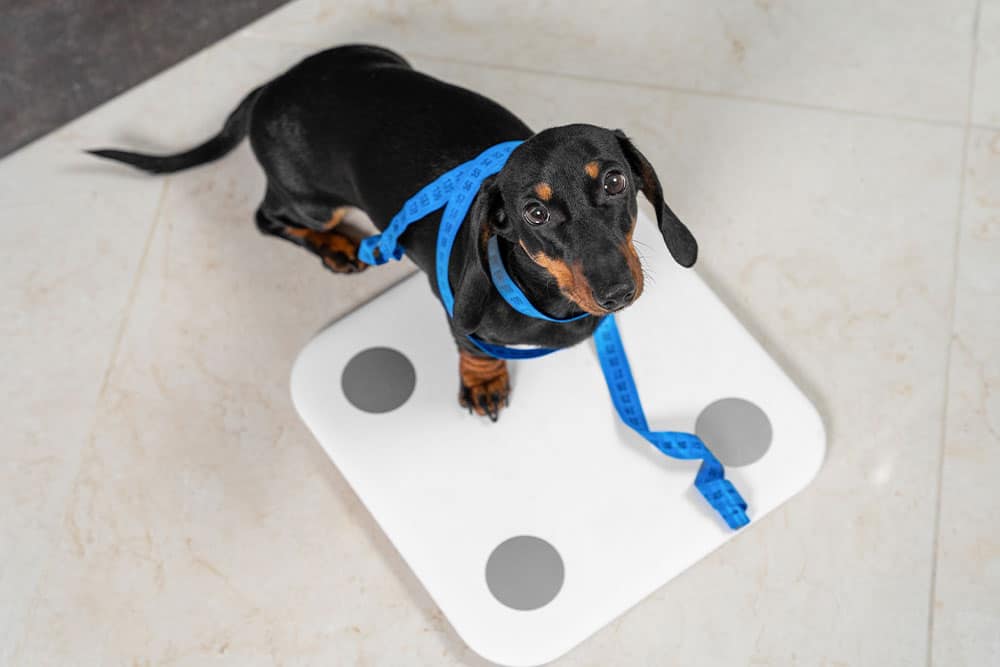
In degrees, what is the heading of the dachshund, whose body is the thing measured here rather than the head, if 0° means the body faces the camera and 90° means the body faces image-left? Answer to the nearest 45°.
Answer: approximately 315°
